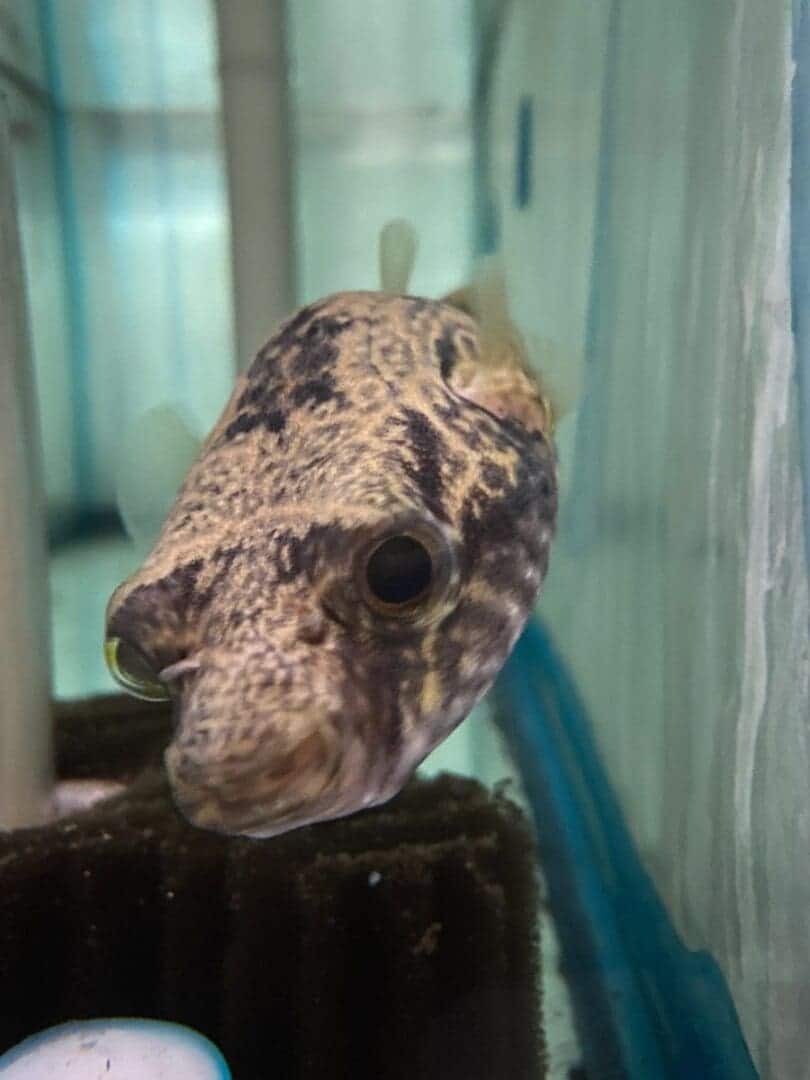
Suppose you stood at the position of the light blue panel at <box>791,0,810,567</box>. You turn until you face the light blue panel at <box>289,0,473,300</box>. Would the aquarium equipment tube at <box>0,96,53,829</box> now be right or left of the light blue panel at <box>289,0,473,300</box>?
left

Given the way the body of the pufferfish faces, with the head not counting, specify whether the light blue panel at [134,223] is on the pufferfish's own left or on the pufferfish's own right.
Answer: on the pufferfish's own right

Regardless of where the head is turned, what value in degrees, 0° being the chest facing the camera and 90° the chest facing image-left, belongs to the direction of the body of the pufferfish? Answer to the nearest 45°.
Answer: approximately 45°

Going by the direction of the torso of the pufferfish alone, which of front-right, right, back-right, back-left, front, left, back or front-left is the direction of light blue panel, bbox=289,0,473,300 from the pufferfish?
back-right

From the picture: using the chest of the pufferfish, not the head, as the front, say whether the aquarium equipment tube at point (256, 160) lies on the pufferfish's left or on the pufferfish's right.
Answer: on the pufferfish's right

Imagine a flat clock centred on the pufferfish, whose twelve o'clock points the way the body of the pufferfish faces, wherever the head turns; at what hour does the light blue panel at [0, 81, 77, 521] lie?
The light blue panel is roughly at 4 o'clock from the pufferfish.

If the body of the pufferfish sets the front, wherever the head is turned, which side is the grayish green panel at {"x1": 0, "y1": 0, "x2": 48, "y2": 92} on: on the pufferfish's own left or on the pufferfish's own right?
on the pufferfish's own right
